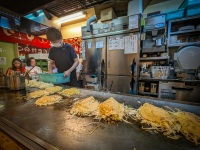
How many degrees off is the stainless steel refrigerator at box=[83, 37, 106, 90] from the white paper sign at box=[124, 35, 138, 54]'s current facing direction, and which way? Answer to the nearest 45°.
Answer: approximately 90° to its right

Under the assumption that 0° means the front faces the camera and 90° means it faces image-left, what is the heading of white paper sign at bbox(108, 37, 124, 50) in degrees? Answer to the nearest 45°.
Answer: approximately 0°

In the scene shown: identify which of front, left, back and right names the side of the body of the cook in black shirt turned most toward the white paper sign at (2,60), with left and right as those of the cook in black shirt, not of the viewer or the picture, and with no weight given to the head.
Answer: right

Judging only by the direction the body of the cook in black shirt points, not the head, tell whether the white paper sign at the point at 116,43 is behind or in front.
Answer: behind
